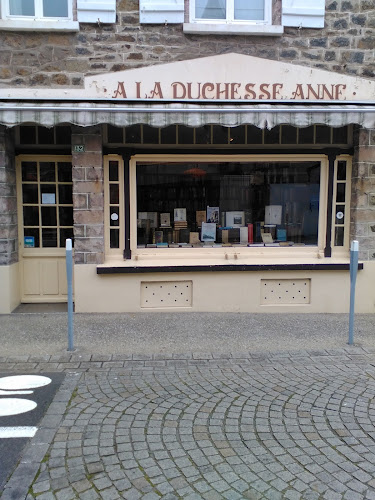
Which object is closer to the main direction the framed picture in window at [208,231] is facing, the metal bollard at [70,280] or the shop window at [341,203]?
the metal bollard

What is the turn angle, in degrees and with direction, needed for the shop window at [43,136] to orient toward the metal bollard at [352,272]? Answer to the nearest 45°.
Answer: approximately 45° to its left

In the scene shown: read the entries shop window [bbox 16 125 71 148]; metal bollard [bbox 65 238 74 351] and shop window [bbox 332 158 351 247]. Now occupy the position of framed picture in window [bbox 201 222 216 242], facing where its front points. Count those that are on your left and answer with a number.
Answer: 1

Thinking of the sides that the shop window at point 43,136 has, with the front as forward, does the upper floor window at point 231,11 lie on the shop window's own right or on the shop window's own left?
on the shop window's own left

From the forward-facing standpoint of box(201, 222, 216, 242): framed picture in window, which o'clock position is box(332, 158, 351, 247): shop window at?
The shop window is roughly at 9 o'clock from the framed picture in window.

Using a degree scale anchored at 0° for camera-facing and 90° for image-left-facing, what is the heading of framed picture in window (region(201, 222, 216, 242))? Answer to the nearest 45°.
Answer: approximately 0°

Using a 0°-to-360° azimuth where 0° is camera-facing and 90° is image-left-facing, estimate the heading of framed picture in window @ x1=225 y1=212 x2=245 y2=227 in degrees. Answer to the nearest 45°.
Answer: approximately 0°
